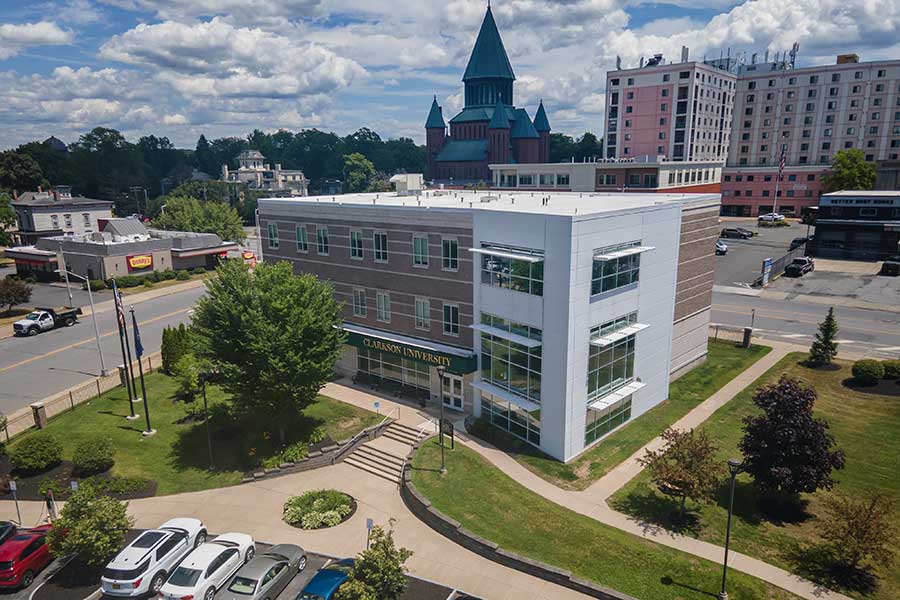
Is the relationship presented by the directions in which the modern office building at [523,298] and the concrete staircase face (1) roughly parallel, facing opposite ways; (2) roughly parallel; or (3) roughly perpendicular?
roughly parallel

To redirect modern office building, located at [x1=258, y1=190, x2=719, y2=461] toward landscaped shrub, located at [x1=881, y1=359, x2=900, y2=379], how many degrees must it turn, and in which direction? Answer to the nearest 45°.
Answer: approximately 135° to its left

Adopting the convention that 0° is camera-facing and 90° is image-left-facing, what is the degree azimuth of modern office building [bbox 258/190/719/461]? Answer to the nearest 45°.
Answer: approximately 45°

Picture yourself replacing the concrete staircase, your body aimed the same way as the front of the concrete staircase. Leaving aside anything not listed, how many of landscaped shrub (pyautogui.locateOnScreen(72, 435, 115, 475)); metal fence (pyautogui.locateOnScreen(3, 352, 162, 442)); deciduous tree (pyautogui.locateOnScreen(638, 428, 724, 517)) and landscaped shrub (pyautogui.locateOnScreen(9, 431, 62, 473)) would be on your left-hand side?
1

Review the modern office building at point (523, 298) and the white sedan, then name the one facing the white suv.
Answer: the modern office building

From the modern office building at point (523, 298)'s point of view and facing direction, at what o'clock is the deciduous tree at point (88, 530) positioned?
The deciduous tree is roughly at 12 o'clock from the modern office building.

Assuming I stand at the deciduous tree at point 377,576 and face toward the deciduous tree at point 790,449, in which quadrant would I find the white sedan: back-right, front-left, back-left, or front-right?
back-left

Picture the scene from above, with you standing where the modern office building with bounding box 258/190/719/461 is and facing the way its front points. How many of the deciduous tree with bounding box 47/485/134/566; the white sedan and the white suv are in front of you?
3

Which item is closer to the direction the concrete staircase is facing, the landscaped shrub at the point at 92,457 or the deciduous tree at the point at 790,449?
the landscaped shrub

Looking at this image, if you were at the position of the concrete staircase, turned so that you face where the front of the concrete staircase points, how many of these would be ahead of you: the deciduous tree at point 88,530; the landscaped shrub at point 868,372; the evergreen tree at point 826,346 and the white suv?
2

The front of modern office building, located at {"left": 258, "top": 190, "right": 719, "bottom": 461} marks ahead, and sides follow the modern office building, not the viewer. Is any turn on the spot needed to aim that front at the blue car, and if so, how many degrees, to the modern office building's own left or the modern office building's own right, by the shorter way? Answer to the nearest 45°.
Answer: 0° — it already faces it

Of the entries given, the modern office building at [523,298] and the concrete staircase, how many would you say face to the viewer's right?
0
